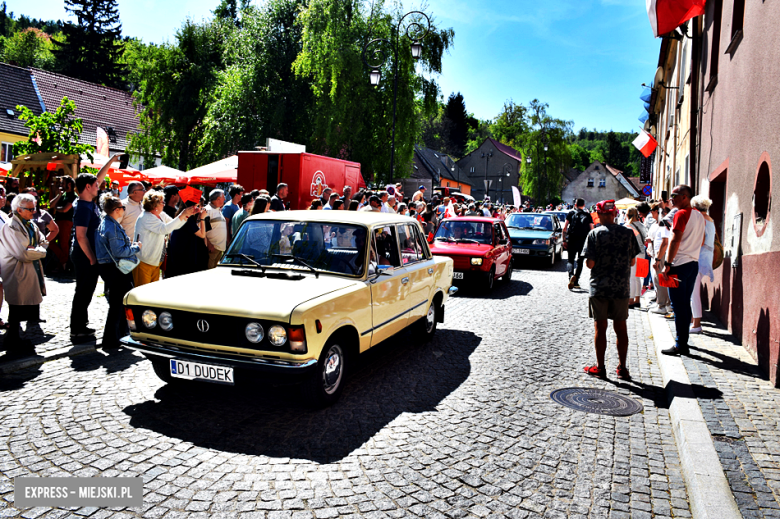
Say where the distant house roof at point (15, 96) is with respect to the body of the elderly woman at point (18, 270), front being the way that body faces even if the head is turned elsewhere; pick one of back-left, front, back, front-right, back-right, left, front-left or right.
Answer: left

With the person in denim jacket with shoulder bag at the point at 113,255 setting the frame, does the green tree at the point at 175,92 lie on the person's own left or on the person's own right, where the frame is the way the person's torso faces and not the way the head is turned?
on the person's own left

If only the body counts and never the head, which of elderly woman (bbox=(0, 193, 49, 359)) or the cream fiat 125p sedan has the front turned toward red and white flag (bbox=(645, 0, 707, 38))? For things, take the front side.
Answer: the elderly woman

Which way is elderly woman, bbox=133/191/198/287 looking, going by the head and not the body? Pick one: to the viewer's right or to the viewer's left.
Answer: to the viewer's right

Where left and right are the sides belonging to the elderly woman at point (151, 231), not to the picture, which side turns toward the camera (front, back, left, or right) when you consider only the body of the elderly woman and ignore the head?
right

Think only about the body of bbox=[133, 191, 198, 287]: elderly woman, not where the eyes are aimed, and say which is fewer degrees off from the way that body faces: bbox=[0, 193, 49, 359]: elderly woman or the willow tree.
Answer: the willow tree

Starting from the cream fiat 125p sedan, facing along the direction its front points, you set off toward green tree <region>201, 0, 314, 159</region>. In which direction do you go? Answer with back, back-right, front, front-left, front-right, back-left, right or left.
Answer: back-right

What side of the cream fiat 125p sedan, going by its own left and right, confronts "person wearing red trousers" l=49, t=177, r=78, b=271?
right

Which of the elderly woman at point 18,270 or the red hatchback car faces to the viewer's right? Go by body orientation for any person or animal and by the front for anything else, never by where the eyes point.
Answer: the elderly woman

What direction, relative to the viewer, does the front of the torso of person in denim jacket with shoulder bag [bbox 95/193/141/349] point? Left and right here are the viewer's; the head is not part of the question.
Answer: facing to the right of the viewer

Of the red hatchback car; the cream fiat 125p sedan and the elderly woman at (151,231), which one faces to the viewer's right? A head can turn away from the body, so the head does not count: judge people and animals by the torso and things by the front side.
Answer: the elderly woman

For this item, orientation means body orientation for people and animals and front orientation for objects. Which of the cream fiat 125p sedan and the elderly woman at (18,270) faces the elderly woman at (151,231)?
the elderly woman at (18,270)

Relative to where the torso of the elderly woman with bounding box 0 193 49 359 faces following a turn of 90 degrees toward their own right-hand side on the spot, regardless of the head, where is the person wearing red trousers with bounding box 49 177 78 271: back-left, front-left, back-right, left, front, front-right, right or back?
back

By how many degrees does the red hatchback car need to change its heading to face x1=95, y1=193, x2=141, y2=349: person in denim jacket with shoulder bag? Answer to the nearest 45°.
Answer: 0° — it already faces them

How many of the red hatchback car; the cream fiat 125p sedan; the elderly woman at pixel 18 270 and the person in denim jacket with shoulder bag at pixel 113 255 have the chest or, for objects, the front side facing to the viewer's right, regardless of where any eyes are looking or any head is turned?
2

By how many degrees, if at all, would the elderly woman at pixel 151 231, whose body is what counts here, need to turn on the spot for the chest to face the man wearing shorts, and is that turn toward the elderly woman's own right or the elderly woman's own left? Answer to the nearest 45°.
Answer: approximately 45° to the elderly woman's own right

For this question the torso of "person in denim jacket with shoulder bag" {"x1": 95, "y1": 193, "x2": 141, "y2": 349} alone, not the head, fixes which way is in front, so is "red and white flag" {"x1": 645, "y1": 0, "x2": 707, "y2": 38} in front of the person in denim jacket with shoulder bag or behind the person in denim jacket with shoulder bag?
in front

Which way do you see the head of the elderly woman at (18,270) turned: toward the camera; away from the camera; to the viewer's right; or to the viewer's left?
to the viewer's right

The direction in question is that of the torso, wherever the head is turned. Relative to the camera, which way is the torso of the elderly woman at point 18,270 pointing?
to the viewer's right

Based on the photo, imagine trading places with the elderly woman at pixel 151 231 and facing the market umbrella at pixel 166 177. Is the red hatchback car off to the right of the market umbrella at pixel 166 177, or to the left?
right
